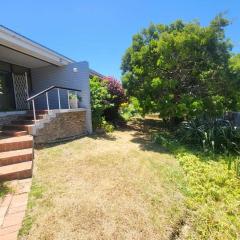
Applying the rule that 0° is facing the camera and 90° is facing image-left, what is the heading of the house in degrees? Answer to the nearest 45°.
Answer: approximately 315°

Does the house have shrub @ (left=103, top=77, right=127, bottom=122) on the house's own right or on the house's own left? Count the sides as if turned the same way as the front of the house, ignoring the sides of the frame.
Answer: on the house's own left

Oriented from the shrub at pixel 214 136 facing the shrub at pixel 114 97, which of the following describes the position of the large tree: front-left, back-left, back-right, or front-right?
front-right

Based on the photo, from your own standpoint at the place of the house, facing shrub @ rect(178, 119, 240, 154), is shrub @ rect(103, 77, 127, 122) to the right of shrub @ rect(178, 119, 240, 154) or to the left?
left

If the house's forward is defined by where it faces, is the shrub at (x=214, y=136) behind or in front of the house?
in front
